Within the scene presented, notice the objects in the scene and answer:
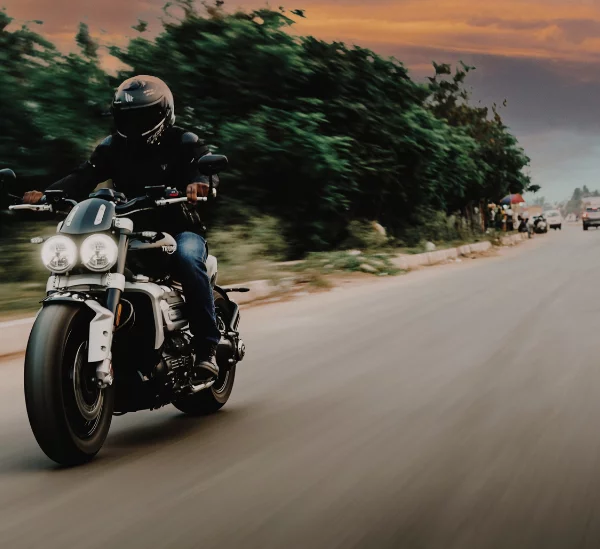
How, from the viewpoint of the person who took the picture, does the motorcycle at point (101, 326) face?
facing the viewer and to the left of the viewer

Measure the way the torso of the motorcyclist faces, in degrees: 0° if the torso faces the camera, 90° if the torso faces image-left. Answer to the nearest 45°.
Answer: approximately 45°
